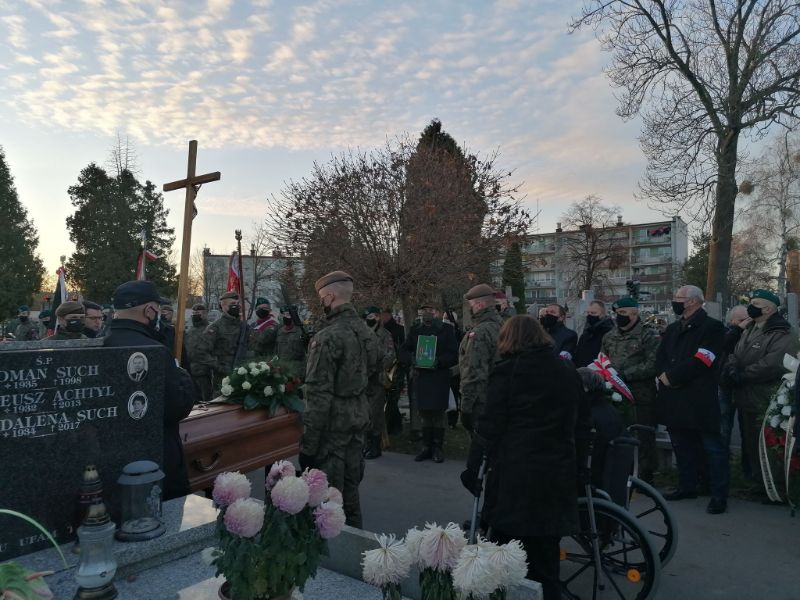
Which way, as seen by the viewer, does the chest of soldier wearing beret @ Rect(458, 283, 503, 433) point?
to the viewer's left

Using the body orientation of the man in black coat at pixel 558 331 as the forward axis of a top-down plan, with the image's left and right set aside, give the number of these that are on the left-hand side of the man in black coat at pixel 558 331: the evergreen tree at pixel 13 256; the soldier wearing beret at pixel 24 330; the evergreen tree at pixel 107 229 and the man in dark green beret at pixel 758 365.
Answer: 1

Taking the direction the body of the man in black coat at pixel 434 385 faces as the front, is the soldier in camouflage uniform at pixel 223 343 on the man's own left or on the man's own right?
on the man's own right

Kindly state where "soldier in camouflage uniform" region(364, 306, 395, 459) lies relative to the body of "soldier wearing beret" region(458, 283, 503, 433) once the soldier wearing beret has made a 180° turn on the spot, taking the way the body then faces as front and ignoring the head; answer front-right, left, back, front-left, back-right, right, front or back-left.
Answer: back-left

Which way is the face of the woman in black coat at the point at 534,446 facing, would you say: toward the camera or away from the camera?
away from the camera

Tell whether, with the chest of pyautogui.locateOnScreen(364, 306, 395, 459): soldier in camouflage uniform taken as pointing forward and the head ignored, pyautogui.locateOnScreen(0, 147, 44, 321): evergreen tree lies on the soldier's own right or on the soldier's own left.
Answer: on the soldier's own right

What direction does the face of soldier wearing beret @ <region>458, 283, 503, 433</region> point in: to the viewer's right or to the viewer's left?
to the viewer's left

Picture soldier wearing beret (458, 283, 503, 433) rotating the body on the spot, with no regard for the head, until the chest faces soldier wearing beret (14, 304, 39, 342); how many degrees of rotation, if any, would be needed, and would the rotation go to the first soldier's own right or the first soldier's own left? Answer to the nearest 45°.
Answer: approximately 45° to the first soldier's own right

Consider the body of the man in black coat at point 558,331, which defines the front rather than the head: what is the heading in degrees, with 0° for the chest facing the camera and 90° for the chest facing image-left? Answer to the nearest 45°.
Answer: approximately 45°

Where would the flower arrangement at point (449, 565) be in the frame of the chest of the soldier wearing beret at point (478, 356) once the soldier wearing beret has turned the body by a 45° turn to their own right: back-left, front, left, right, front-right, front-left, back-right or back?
back-left

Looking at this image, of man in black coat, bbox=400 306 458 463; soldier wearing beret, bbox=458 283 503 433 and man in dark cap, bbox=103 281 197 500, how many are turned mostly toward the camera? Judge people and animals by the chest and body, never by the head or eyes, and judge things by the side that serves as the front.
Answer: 1

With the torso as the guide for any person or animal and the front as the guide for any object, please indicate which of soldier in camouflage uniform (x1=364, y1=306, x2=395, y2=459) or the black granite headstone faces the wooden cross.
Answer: the soldier in camouflage uniform
